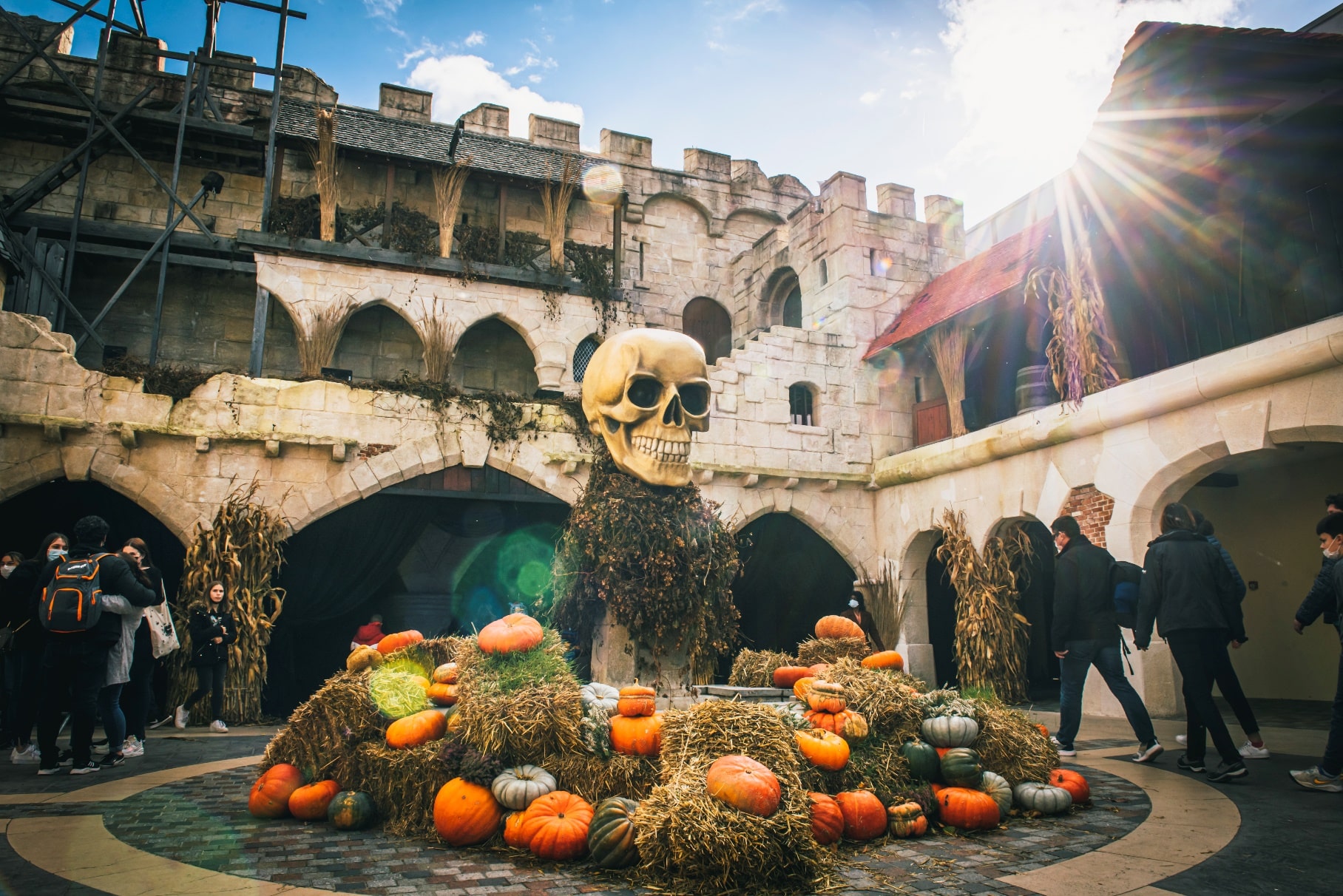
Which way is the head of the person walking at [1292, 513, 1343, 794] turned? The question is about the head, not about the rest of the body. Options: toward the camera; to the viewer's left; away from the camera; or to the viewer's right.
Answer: to the viewer's left

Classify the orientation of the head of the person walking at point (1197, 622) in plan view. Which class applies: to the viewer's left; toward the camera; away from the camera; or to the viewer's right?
away from the camera

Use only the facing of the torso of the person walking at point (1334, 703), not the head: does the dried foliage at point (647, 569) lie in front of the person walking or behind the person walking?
in front

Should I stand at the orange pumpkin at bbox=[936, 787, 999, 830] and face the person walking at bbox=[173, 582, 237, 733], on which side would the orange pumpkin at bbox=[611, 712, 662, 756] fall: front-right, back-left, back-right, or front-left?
front-left

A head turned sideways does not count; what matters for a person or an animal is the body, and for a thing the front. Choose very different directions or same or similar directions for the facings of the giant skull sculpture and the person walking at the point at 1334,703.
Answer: very different directions

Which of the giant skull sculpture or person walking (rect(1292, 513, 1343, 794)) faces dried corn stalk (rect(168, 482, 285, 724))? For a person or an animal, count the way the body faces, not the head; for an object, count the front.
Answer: the person walking

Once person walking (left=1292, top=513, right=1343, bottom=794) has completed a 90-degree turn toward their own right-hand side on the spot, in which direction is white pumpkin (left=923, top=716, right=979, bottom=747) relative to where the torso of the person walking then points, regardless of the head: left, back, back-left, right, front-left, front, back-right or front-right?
back-left

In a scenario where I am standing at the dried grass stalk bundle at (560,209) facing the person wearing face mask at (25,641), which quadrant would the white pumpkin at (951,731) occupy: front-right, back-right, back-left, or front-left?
front-left

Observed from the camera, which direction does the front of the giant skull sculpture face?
facing the viewer and to the right of the viewer

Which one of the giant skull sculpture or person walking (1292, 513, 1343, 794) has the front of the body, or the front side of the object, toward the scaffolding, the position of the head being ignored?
the person walking

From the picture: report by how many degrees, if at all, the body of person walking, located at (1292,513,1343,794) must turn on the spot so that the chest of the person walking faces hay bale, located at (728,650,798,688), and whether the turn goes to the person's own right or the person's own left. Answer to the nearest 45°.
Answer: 0° — they already face it

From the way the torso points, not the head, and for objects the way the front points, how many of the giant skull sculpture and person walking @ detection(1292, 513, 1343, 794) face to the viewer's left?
1

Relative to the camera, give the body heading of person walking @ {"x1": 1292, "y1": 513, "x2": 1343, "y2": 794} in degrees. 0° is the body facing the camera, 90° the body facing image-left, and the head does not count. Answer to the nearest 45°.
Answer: approximately 90°

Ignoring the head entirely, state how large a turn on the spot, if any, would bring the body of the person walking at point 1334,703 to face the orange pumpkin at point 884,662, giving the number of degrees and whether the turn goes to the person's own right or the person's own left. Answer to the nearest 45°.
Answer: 0° — they already face it
